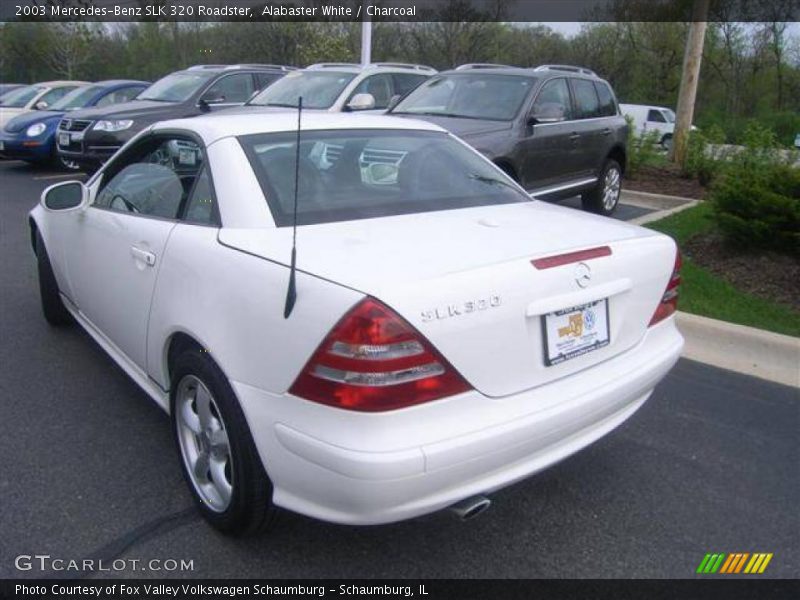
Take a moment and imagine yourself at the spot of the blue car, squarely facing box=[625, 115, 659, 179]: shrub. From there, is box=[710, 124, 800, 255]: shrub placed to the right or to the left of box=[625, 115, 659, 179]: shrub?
right

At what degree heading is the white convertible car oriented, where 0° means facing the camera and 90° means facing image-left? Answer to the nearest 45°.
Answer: approximately 135°

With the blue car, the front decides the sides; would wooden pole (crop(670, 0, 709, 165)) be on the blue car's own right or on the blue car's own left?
on the blue car's own left

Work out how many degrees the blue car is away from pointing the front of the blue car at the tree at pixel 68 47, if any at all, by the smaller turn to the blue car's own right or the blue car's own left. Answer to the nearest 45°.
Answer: approximately 135° to the blue car's own right

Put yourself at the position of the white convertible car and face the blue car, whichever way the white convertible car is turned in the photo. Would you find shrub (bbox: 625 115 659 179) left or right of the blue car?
right

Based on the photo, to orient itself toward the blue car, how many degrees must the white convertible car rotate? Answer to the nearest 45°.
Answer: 0° — it already faces it

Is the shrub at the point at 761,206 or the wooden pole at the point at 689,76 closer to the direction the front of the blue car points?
the shrub

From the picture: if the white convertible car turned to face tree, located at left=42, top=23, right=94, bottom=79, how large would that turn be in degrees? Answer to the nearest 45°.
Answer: approximately 45° to its right

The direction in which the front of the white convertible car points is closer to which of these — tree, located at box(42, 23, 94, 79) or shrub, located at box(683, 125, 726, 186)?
the tree

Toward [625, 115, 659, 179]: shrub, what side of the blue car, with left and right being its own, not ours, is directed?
left

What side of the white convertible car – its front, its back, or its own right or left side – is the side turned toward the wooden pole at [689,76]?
right

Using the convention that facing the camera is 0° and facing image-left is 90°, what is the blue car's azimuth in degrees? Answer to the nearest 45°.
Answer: approximately 45°

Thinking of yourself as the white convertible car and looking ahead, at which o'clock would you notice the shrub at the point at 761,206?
The shrub is roughly at 3 o'clock from the white convertible car.

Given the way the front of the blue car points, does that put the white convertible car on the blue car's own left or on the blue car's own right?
on the blue car's own left
